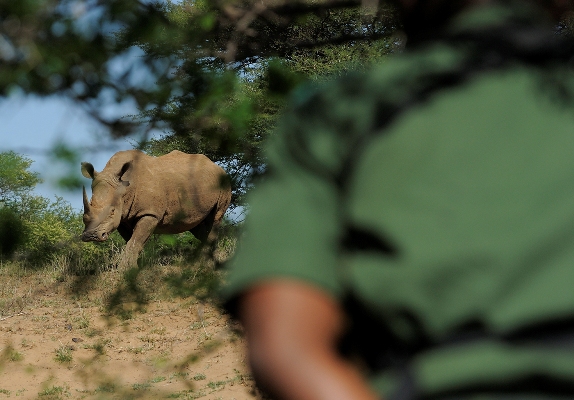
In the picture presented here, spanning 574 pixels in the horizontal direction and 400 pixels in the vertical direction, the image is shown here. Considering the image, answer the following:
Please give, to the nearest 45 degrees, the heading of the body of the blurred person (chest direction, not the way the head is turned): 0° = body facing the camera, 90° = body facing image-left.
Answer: approximately 180°

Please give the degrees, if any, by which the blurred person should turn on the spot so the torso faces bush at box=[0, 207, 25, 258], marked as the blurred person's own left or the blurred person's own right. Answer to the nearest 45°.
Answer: approximately 45° to the blurred person's own left
